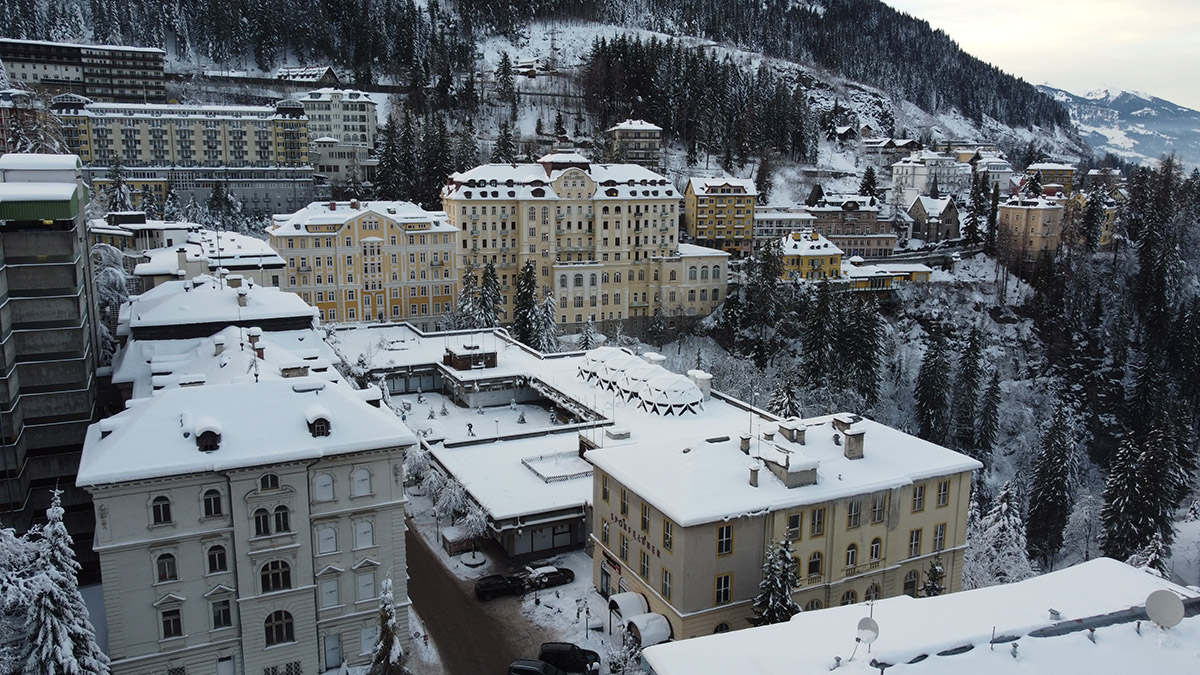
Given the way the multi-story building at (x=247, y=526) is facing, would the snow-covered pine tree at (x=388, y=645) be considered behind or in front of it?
in front

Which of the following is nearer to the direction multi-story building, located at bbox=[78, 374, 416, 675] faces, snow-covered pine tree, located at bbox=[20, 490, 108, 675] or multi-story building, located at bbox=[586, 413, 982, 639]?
the snow-covered pine tree

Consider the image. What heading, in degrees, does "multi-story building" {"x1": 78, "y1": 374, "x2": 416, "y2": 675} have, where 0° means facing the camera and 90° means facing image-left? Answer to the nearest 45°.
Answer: approximately 0°

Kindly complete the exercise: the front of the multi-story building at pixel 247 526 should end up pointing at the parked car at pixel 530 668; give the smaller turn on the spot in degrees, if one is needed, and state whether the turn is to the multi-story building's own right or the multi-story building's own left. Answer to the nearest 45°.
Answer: approximately 90° to the multi-story building's own left

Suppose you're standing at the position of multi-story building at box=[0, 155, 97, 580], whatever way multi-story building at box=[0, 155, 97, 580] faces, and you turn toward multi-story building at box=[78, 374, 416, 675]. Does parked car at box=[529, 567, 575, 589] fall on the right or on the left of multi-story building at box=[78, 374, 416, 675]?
left

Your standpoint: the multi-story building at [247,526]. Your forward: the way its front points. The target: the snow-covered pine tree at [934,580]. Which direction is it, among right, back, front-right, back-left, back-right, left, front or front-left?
left

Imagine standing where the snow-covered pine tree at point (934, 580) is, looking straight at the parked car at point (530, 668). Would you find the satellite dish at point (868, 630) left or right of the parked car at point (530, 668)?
left

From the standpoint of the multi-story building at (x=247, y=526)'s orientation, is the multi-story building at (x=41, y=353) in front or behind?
behind

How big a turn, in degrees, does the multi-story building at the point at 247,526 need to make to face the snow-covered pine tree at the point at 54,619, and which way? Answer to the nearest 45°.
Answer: approximately 45° to its right

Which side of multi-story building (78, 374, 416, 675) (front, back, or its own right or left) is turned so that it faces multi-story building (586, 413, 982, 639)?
left

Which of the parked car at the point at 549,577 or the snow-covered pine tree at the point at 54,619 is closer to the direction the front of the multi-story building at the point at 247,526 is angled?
the snow-covered pine tree

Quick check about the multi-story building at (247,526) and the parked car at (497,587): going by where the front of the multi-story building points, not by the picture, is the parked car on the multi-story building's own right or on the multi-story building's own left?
on the multi-story building's own left
